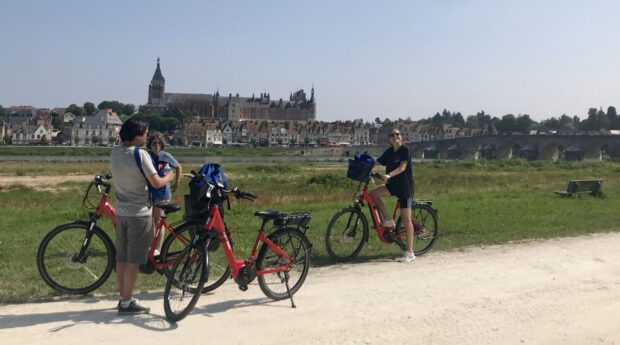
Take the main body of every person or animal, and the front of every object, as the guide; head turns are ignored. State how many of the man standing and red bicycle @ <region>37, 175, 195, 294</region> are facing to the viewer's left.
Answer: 1

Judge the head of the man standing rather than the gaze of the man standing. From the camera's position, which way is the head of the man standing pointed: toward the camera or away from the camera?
away from the camera

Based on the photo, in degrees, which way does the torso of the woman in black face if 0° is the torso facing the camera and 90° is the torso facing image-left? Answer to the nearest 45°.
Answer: approximately 45°

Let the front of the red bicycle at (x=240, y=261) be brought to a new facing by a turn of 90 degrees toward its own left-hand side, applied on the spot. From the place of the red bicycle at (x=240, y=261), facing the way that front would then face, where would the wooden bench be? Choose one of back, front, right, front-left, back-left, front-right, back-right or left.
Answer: left

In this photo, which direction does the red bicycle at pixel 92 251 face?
to the viewer's left

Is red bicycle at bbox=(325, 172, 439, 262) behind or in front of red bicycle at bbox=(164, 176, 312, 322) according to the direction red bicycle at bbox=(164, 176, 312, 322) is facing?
behind

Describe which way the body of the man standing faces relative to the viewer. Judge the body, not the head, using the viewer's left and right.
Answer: facing away from the viewer and to the right of the viewer

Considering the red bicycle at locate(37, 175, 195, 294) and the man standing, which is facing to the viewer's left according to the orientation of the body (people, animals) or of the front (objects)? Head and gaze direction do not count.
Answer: the red bicycle

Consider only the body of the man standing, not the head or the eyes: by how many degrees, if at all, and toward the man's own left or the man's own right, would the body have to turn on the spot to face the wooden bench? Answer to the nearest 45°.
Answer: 0° — they already face it

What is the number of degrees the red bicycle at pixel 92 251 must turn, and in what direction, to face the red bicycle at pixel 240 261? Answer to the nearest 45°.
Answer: approximately 135° to its left

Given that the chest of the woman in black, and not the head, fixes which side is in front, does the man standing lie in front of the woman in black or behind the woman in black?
in front
